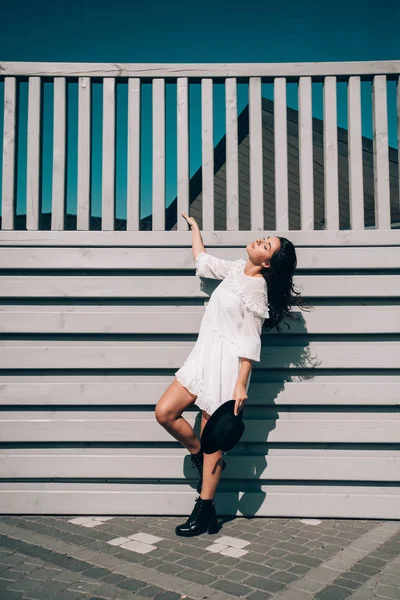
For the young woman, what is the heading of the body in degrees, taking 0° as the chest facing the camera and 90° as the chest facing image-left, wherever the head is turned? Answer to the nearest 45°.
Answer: approximately 45°

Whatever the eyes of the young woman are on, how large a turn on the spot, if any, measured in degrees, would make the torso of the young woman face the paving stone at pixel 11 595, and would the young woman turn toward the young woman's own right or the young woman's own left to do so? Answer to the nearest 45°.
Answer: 0° — they already face it
